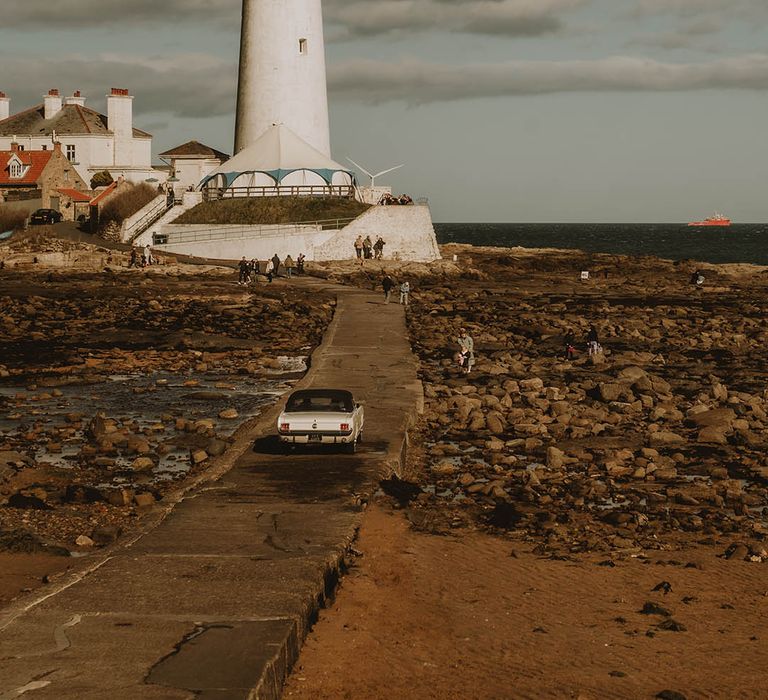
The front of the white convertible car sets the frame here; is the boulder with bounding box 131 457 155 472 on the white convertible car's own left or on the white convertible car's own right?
on the white convertible car's own left

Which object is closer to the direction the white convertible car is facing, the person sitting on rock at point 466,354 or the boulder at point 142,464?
the person sitting on rock

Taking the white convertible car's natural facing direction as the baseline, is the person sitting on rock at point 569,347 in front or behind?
in front

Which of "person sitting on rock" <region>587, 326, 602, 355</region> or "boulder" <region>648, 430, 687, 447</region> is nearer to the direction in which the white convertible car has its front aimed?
the person sitting on rock

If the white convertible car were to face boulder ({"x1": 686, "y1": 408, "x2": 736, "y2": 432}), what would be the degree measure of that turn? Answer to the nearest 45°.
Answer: approximately 45° to its right

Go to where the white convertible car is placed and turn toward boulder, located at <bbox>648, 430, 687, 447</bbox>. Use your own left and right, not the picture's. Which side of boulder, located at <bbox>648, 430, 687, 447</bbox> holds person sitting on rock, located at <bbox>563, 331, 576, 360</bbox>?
left

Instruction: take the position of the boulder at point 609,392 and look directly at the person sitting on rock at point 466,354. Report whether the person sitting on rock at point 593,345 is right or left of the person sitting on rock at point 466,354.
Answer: right

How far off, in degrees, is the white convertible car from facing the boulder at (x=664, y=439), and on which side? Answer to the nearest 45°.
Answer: approximately 45° to its right

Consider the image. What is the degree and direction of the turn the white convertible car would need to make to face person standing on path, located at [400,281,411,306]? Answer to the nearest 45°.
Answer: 0° — it already faces them

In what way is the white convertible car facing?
away from the camera

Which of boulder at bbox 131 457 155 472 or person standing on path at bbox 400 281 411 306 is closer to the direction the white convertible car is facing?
the person standing on path
